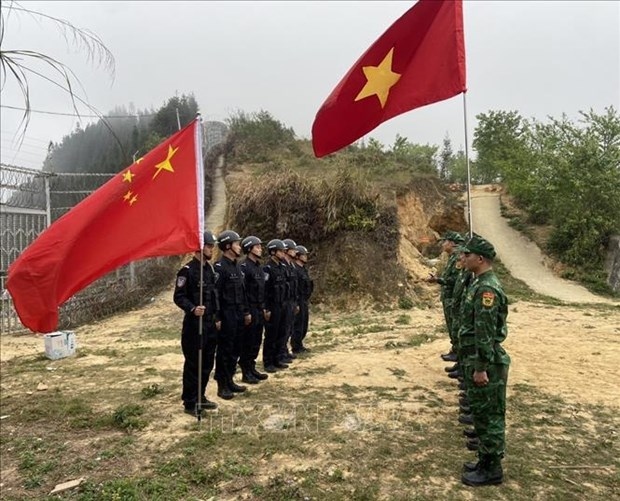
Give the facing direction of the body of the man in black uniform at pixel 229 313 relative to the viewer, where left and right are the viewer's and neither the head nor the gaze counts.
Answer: facing the viewer and to the right of the viewer

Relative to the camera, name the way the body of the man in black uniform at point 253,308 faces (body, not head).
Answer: to the viewer's right

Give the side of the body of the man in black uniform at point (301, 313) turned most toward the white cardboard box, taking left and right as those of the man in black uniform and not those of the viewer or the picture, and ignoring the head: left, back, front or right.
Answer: back

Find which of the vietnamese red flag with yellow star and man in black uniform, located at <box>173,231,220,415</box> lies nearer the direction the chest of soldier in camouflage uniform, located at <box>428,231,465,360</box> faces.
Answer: the man in black uniform

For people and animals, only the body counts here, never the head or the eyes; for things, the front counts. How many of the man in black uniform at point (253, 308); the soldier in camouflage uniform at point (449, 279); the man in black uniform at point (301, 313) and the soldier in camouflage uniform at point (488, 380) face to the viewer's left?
2

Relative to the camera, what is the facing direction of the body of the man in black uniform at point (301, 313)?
to the viewer's right

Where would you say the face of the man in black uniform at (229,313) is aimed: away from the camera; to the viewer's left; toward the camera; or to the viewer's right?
to the viewer's right

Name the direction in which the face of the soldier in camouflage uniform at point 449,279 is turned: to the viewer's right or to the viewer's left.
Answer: to the viewer's left

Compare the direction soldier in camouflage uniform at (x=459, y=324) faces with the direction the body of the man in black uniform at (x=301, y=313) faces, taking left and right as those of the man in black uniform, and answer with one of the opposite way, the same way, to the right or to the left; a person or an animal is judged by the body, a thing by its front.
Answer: the opposite way

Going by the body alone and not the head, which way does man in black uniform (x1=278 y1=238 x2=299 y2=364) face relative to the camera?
to the viewer's right

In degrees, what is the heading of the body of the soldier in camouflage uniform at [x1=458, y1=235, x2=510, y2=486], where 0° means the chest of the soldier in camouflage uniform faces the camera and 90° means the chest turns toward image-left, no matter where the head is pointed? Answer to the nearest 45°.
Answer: approximately 90°

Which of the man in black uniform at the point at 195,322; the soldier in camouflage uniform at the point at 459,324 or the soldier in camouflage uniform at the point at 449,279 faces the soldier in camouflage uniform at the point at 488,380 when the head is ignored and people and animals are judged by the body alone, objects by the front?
the man in black uniform

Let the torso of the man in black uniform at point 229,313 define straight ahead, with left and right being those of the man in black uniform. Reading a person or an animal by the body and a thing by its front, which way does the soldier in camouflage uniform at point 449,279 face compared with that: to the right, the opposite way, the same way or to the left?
the opposite way

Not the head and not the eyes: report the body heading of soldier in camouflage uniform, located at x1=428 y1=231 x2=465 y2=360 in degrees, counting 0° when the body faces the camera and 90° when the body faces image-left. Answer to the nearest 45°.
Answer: approximately 90°

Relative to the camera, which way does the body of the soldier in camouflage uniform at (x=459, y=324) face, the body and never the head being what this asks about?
to the viewer's left
